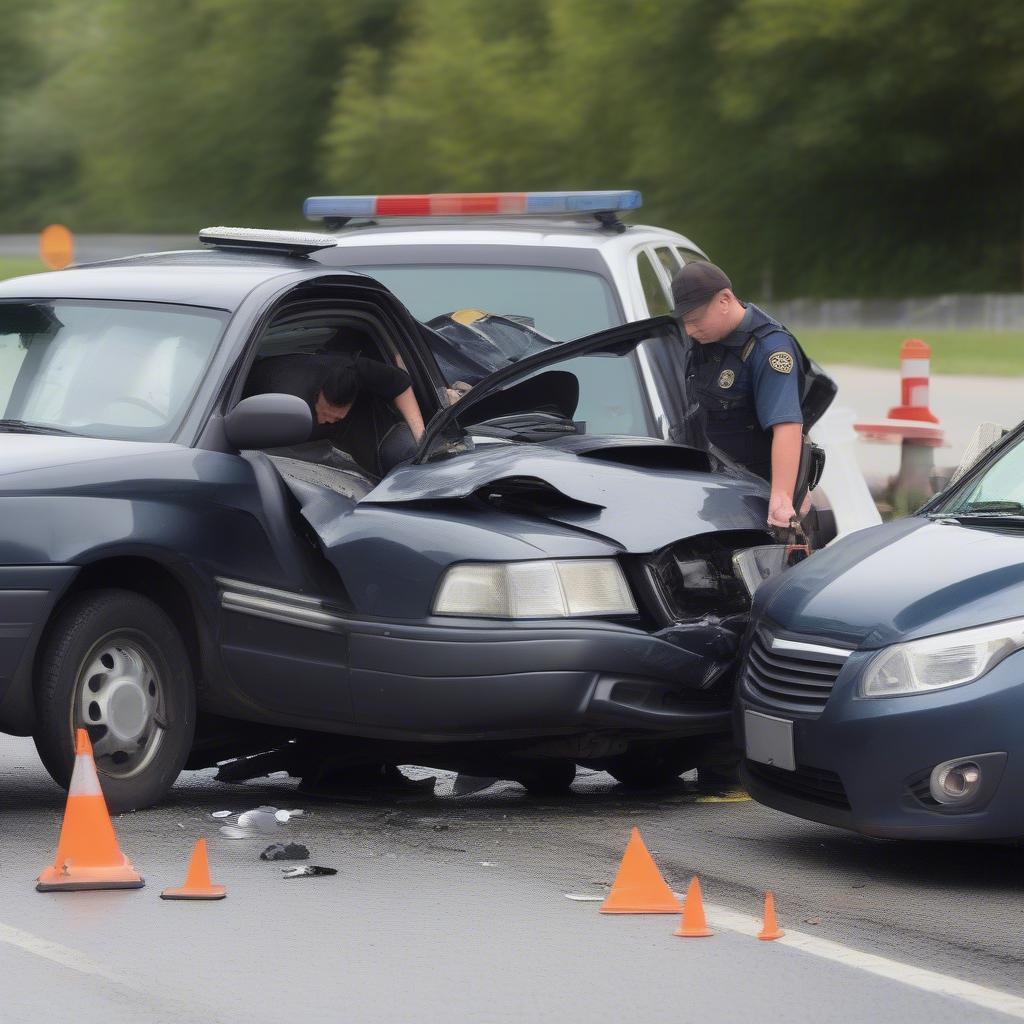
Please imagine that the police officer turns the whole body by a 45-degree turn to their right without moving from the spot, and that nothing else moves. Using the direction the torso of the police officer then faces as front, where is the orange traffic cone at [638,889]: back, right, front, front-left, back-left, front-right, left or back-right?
left

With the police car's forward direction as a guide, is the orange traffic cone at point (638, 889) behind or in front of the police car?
in front

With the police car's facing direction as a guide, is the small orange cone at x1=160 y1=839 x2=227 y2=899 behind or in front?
in front

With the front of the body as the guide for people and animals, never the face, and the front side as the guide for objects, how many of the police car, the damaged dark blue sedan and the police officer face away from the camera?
0

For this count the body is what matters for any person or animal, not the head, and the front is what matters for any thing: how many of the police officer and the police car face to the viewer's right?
0

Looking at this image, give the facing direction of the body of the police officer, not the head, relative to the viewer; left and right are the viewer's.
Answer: facing the viewer and to the left of the viewer

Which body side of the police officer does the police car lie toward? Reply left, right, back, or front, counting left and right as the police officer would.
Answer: right

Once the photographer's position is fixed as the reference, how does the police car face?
facing the viewer

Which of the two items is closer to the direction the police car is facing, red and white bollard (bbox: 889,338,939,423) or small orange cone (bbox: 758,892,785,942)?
the small orange cone
